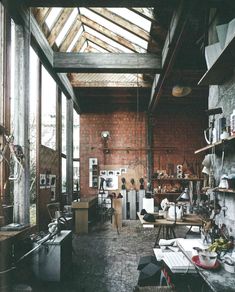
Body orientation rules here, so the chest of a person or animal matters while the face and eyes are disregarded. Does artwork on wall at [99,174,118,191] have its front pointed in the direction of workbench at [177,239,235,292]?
yes

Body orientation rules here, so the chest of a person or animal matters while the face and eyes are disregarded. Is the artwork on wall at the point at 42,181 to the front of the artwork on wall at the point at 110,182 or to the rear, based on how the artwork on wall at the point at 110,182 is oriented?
to the front

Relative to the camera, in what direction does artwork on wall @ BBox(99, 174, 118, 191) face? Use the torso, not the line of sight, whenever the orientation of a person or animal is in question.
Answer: facing the viewer

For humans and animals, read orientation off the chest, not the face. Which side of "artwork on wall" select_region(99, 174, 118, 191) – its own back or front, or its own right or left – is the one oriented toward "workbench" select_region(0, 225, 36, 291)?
front
